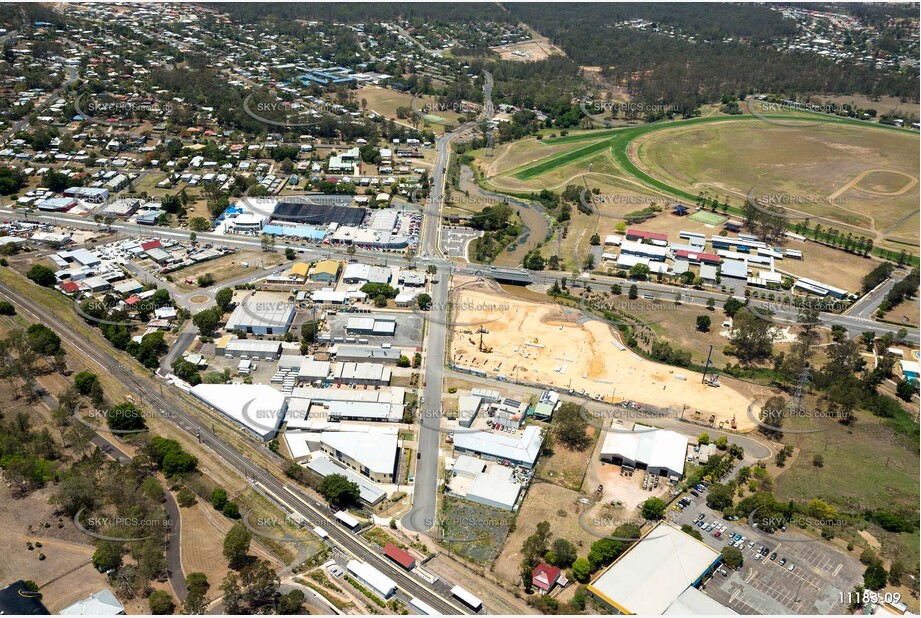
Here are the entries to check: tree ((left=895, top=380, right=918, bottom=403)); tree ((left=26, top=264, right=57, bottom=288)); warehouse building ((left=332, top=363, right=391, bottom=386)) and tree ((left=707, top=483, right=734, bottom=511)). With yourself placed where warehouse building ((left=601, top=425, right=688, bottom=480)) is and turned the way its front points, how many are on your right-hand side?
2

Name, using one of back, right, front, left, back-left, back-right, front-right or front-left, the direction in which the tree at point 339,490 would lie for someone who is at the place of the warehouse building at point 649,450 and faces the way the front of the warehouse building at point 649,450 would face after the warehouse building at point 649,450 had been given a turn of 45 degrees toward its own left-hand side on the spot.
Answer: right

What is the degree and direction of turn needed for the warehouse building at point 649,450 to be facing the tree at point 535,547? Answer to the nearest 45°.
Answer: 0° — it already faces it

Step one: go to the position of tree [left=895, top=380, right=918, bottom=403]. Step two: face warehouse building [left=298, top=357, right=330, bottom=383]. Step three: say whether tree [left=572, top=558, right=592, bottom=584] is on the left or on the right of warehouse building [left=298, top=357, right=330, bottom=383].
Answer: left

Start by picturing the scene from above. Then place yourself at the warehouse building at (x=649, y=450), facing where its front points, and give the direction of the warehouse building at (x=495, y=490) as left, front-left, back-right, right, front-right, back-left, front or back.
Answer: front-right

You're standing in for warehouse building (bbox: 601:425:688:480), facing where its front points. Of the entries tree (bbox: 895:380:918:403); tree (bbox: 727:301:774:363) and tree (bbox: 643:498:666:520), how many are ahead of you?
1

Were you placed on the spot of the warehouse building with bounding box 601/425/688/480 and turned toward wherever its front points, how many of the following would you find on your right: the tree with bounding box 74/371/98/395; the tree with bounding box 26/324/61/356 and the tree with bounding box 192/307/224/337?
3

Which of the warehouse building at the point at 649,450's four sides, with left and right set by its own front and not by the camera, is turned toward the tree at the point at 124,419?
right

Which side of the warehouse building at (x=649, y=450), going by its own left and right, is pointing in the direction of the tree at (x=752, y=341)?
back

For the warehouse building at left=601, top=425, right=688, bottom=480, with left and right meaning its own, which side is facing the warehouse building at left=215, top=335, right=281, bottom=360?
right

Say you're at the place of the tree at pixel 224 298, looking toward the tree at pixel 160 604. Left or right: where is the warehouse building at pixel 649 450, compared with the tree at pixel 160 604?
left

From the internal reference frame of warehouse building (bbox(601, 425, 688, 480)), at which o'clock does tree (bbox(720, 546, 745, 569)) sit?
The tree is roughly at 11 o'clock from the warehouse building.

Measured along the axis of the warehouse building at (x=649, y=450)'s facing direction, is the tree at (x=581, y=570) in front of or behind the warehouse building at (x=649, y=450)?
in front

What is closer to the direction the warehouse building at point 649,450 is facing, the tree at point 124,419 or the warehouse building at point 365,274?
the tree

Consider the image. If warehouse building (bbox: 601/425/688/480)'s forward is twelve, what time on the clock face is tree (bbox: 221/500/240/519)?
The tree is roughly at 2 o'clock from the warehouse building.

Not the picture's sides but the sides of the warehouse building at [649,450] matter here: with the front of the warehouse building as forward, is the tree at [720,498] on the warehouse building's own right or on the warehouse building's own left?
on the warehouse building's own left

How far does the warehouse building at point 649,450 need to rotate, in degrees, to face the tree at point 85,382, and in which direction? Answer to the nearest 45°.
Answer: approximately 90° to its right

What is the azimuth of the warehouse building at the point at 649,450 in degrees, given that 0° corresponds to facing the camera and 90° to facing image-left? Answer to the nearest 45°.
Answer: approximately 0°

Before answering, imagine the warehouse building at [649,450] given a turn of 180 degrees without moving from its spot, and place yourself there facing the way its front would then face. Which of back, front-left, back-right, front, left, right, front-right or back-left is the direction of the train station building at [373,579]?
back-left

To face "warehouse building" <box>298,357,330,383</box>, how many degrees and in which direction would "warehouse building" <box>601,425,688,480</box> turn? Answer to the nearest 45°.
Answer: approximately 90° to its right
